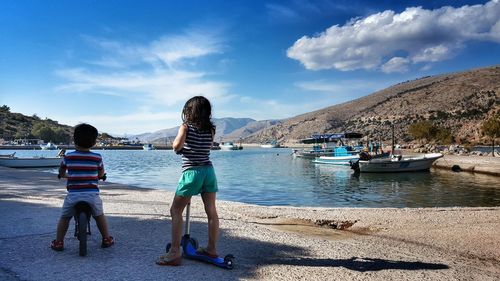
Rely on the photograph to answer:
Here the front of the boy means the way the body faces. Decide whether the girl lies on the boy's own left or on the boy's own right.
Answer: on the boy's own right

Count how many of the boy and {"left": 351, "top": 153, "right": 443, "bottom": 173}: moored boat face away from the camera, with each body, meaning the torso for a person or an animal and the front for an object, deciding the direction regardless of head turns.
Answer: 1

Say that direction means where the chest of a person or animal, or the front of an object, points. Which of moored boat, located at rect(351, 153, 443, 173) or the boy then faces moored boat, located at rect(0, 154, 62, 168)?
the boy

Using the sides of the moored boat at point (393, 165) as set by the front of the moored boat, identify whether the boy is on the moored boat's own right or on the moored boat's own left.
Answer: on the moored boat's own right

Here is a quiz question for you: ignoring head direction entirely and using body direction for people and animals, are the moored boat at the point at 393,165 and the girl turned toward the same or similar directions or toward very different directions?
very different directions

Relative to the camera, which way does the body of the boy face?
away from the camera

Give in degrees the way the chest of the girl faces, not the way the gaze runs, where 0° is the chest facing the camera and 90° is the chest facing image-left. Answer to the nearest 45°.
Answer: approximately 135°

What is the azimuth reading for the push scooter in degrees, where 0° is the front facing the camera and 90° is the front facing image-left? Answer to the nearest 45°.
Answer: approximately 135°

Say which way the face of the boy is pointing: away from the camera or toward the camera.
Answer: away from the camera

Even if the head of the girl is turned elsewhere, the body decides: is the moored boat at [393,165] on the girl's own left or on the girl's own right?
on the girl's own right

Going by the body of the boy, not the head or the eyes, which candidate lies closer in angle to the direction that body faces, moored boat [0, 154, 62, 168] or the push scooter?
the moored boat

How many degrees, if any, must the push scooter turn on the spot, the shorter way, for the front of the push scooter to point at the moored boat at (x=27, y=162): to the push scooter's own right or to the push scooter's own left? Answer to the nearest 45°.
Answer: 0° — it already faces it

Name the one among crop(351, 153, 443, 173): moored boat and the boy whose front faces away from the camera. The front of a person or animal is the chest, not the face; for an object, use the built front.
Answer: the boy

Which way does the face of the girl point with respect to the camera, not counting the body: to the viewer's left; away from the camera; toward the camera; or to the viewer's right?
away from the camera

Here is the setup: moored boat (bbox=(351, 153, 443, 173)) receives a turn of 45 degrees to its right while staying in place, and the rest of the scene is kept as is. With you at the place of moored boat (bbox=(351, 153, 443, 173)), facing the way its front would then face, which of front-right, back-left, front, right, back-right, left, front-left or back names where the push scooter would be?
front-right

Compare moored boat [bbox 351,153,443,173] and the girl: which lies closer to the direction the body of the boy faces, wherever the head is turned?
the moored boat

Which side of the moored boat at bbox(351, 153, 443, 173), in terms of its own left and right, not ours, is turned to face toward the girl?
right

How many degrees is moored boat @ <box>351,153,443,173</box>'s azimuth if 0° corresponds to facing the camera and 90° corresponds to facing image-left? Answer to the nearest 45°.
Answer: approximately 270°
